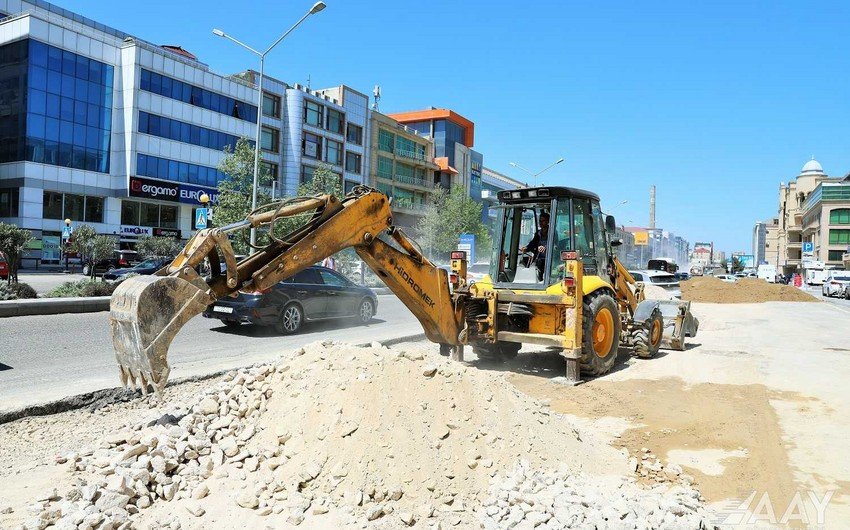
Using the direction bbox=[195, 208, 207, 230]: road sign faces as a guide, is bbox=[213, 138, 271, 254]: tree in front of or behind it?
behind

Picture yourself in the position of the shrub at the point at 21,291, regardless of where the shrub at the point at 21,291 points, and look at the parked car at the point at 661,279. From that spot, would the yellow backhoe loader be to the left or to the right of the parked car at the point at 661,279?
right

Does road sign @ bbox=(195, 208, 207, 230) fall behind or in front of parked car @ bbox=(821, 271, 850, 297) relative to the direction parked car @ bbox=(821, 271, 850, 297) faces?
in front

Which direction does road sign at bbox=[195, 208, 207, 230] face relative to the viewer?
toward the camera

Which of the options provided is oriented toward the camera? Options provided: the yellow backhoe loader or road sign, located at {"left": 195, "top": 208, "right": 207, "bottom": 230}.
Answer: the road sign

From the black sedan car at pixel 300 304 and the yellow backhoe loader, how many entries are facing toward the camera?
0

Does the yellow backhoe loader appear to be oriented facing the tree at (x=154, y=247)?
no

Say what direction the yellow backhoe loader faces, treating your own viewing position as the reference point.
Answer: facing away from the viewer and to the right of the viewer

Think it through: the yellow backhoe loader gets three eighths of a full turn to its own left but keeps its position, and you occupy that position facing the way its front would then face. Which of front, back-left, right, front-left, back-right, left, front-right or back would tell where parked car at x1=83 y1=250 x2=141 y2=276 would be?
front-right

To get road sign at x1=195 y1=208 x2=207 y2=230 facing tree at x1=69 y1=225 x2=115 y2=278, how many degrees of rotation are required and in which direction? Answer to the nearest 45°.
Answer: approximately 135° to its right

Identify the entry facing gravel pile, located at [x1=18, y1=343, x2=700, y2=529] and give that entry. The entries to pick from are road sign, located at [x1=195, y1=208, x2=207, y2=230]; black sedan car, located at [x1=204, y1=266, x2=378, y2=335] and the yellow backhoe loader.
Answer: the road sign

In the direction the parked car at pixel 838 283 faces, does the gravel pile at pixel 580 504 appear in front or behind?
in front

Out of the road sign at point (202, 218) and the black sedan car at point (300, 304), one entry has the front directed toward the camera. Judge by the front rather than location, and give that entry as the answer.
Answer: the road sign

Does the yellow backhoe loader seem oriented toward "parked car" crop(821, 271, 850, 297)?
yes
